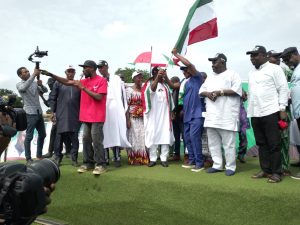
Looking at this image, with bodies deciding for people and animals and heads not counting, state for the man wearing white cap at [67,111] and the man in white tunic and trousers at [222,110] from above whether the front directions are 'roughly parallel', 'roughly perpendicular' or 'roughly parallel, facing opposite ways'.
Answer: roughly parallel

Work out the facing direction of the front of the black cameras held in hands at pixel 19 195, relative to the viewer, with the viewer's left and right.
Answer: facing away from the viewer and to the right of the viewer

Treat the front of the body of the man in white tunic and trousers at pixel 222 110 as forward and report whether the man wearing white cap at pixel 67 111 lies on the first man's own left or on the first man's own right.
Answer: on the first man's own right

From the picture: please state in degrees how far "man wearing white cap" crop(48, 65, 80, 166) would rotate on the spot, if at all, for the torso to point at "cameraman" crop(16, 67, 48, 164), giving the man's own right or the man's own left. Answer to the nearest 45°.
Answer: approximately 135° to the man's own right

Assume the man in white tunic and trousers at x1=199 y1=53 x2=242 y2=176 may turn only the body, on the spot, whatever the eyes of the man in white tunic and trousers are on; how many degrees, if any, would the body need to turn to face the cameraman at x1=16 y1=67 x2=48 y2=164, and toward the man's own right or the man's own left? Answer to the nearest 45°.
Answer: approximately 45° to the man's own right

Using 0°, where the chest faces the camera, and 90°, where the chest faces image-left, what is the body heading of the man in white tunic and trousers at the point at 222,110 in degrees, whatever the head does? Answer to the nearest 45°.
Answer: approximately 45°

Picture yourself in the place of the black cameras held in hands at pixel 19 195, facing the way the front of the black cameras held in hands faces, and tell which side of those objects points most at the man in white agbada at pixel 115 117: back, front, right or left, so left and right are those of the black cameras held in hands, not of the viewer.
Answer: front

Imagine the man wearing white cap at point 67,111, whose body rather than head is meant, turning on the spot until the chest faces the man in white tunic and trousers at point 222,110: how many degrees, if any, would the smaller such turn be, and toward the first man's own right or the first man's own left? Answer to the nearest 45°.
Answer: approximately 45° to the first man's own left

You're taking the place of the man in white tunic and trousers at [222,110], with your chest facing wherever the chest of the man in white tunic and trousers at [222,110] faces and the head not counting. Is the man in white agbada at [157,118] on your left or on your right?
on your right

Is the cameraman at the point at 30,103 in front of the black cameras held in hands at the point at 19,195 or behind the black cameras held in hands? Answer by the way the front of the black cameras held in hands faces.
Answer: in front
